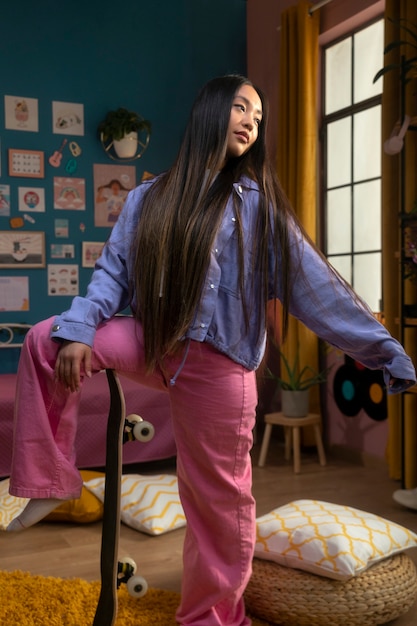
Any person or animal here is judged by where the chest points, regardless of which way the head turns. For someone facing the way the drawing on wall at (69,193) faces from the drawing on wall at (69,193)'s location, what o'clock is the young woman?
The young woman is roughly at 12 o'clock from the drawing on wall.

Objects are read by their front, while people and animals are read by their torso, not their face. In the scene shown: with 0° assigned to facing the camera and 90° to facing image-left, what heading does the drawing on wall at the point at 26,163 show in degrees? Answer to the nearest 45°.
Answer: approximately 0°

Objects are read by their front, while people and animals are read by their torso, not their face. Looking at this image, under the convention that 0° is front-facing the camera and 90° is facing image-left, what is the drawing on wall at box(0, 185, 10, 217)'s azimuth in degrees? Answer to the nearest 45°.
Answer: approximately 0°

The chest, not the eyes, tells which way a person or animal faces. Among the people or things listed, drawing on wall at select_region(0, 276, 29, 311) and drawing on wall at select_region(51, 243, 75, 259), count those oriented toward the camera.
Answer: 2

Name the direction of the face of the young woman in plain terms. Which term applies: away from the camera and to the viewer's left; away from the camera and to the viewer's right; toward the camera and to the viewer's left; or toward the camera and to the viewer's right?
toward the camera and to the viewer's right

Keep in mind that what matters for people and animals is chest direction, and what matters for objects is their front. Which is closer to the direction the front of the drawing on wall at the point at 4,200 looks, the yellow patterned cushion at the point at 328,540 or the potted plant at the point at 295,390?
the yellow patterned cushion
